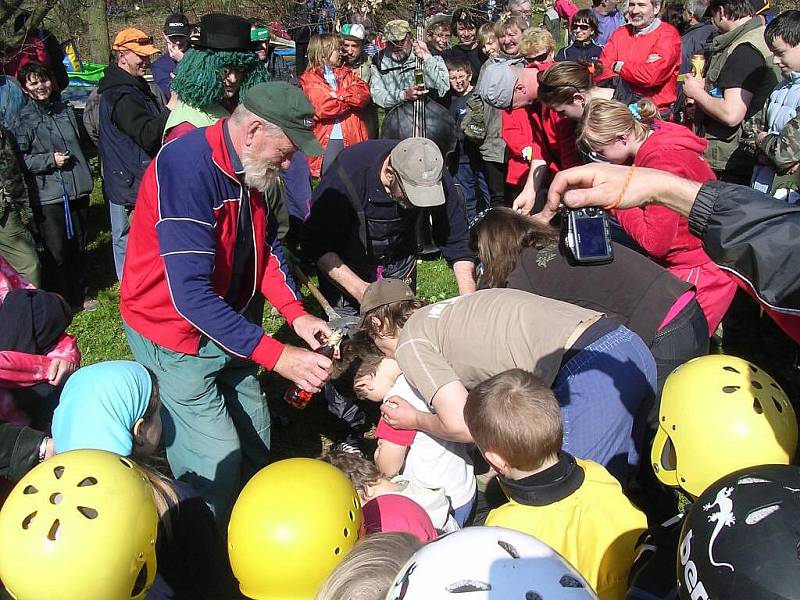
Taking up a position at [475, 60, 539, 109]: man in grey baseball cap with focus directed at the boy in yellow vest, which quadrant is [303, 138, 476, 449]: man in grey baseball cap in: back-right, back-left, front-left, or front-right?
front-right

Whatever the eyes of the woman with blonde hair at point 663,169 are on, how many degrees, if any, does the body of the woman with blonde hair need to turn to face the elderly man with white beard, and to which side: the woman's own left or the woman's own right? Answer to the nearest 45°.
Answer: approximately 45° to the woman's own left

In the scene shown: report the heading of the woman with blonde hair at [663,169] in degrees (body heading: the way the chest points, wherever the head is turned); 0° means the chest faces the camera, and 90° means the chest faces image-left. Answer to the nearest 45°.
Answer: approximately 90°

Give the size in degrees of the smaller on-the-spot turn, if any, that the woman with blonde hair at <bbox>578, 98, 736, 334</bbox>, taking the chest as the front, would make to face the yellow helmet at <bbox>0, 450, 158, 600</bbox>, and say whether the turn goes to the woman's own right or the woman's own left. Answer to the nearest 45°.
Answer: approximately 45° to the woman's own left

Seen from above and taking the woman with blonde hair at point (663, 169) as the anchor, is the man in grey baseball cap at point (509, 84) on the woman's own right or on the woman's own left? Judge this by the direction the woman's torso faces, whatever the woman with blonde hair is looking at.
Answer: on the woman's own right

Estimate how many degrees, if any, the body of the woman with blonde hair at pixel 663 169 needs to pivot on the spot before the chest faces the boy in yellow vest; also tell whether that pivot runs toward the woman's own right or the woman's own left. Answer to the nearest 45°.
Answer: approximately 90° to the woman's own left

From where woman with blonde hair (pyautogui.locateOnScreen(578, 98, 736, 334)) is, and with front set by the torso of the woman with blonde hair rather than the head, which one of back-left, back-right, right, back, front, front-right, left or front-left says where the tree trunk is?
front-right

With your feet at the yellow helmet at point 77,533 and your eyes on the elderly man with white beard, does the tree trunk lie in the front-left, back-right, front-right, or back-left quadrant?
front-left

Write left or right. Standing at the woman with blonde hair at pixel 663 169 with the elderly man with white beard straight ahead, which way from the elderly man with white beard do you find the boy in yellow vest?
left

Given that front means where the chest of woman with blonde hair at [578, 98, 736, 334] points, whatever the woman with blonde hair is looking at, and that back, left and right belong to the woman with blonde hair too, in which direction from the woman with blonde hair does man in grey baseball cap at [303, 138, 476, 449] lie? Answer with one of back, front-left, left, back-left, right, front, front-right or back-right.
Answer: front
